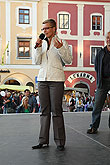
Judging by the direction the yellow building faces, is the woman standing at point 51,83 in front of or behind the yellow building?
in front

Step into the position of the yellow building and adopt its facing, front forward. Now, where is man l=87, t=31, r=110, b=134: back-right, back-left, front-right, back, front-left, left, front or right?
front

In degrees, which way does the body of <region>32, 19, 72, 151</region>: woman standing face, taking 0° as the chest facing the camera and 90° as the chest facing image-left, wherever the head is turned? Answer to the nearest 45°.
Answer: approximately 45°

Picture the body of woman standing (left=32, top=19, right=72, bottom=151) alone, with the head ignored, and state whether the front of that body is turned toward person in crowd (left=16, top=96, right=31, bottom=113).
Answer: no

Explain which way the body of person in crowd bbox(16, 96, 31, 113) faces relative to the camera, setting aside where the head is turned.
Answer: toward the camera

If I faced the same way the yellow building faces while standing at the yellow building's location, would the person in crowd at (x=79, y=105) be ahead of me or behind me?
ahead

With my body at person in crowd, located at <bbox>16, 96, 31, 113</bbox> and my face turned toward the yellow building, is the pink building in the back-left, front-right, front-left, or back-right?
front-right

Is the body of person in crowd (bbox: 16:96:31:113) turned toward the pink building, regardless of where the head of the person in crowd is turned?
no

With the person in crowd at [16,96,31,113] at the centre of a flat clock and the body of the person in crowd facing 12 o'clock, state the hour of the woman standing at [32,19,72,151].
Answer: The woman standing is roughly at 12 o'clock from the person in crowd.

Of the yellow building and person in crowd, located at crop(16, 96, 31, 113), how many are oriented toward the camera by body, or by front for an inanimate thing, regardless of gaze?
2

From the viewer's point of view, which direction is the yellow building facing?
toward the camera

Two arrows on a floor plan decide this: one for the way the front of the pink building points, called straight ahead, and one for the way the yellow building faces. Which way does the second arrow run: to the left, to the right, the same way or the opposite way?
the same way

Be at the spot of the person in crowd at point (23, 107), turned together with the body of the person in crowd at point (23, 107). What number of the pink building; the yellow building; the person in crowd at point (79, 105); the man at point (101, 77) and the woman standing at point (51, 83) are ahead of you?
2

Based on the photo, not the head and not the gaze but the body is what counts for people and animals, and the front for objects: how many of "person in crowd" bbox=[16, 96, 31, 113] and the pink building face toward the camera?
2

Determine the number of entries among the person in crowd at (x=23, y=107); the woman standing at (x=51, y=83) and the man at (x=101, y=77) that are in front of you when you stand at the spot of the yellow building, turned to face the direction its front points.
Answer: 3

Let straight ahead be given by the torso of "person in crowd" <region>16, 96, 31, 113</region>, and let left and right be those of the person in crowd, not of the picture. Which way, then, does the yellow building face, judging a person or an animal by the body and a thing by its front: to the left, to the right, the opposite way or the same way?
the same way
